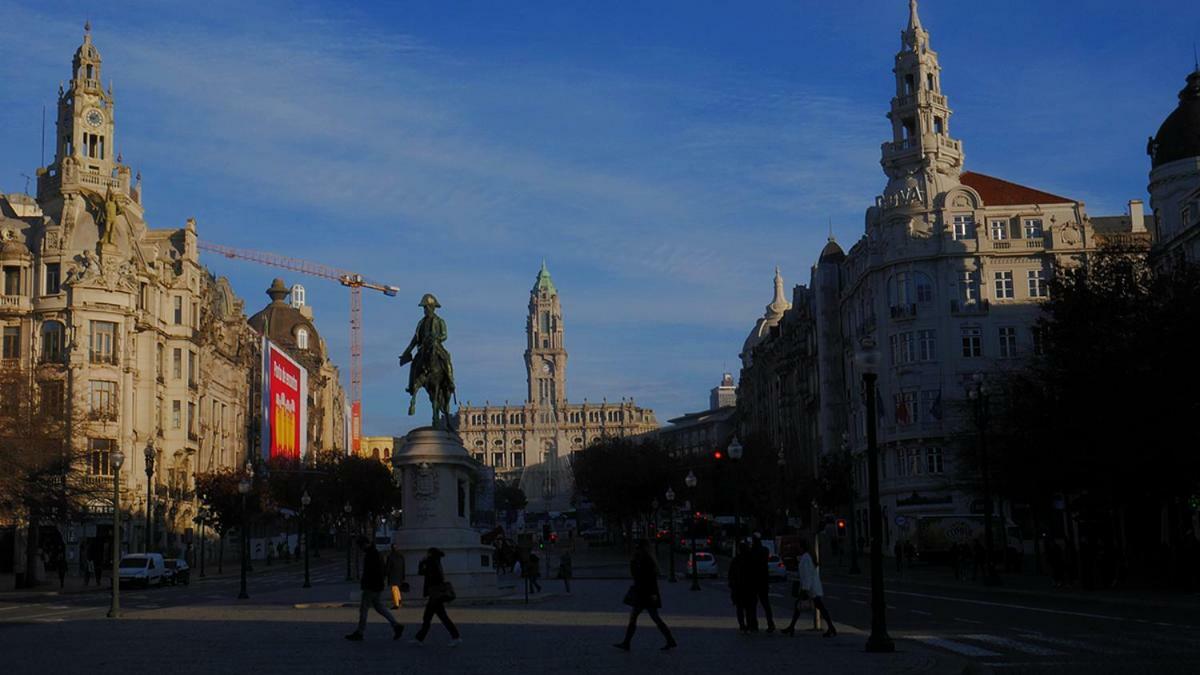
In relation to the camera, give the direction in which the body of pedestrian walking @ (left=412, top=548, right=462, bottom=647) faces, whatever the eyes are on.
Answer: to the viewer's left

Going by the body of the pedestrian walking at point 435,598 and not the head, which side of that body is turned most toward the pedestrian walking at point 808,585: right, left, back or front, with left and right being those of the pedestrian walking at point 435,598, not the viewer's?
back

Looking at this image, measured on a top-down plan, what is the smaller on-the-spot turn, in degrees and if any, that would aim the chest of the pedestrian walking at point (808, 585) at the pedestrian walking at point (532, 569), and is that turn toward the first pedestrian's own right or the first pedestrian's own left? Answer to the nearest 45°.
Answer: approximately 45° to the first pedestrian's own right

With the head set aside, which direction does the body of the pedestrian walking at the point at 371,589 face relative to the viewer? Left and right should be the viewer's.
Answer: facing to the left of the viewer

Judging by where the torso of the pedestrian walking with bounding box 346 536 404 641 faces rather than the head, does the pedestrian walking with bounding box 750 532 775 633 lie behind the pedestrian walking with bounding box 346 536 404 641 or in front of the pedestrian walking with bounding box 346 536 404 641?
behind

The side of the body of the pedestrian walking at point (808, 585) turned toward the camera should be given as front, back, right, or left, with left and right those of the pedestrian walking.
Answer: left
